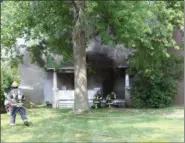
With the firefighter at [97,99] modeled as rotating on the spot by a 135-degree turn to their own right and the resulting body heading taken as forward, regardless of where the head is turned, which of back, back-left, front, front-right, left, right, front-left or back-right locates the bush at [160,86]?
front-left

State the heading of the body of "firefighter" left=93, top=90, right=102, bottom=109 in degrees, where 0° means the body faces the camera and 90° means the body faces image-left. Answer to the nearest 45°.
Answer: approximately 180°

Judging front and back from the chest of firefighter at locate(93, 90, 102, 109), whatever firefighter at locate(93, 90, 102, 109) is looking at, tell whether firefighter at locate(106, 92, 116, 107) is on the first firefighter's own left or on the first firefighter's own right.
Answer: on the first firefighter's own right

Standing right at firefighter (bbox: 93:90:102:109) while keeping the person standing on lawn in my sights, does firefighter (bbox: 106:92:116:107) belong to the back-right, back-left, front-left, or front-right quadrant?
back-left

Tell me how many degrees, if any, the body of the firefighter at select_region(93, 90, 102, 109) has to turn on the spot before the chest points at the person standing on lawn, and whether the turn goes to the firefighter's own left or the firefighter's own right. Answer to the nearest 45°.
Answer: approximately 180°
